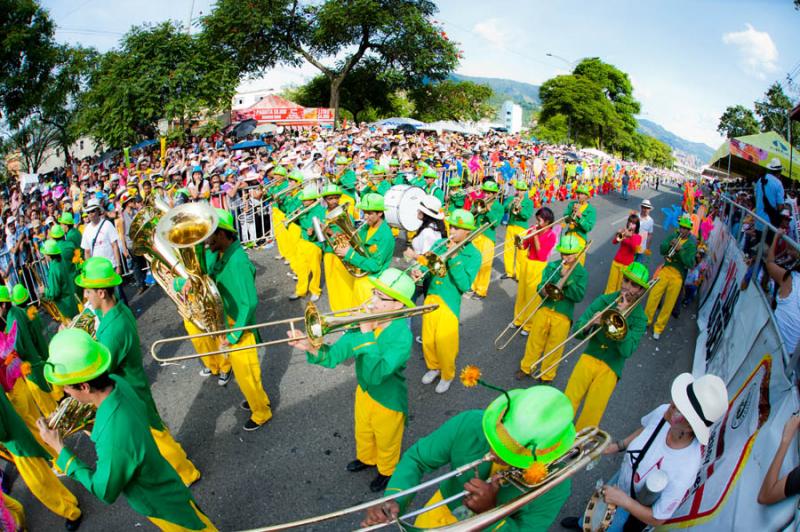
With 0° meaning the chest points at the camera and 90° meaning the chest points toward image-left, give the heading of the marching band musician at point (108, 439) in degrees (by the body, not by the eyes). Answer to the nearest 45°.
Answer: approximately 90°

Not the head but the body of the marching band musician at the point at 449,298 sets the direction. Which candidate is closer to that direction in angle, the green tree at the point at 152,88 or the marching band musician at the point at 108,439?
the marching band musician

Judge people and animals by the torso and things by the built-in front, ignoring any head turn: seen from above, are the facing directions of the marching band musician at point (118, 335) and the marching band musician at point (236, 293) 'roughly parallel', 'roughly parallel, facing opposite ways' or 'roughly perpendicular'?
roughly parallel

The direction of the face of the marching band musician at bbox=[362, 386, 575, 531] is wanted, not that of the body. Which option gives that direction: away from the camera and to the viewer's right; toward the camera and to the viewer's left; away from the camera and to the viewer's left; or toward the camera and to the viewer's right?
toward the camera and to the viewer's left

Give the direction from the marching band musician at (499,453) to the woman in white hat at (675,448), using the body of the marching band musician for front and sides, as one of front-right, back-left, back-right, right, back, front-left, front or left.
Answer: back

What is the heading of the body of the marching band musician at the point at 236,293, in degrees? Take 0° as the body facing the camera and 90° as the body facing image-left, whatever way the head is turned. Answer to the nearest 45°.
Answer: approximately 90°

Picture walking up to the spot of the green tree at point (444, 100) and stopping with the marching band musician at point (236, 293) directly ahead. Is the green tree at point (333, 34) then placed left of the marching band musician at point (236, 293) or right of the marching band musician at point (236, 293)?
right

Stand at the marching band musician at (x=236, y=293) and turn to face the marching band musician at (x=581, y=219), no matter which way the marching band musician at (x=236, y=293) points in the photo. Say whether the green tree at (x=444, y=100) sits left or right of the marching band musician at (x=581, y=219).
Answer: left

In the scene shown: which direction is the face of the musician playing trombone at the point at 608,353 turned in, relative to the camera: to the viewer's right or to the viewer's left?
to the viewer's left

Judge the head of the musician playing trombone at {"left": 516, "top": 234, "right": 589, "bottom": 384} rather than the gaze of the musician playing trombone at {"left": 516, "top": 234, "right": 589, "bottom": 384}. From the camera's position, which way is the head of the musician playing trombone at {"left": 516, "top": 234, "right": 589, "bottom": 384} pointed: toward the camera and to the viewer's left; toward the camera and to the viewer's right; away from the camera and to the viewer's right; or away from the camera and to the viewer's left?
toward the camera and to the viewer's left
